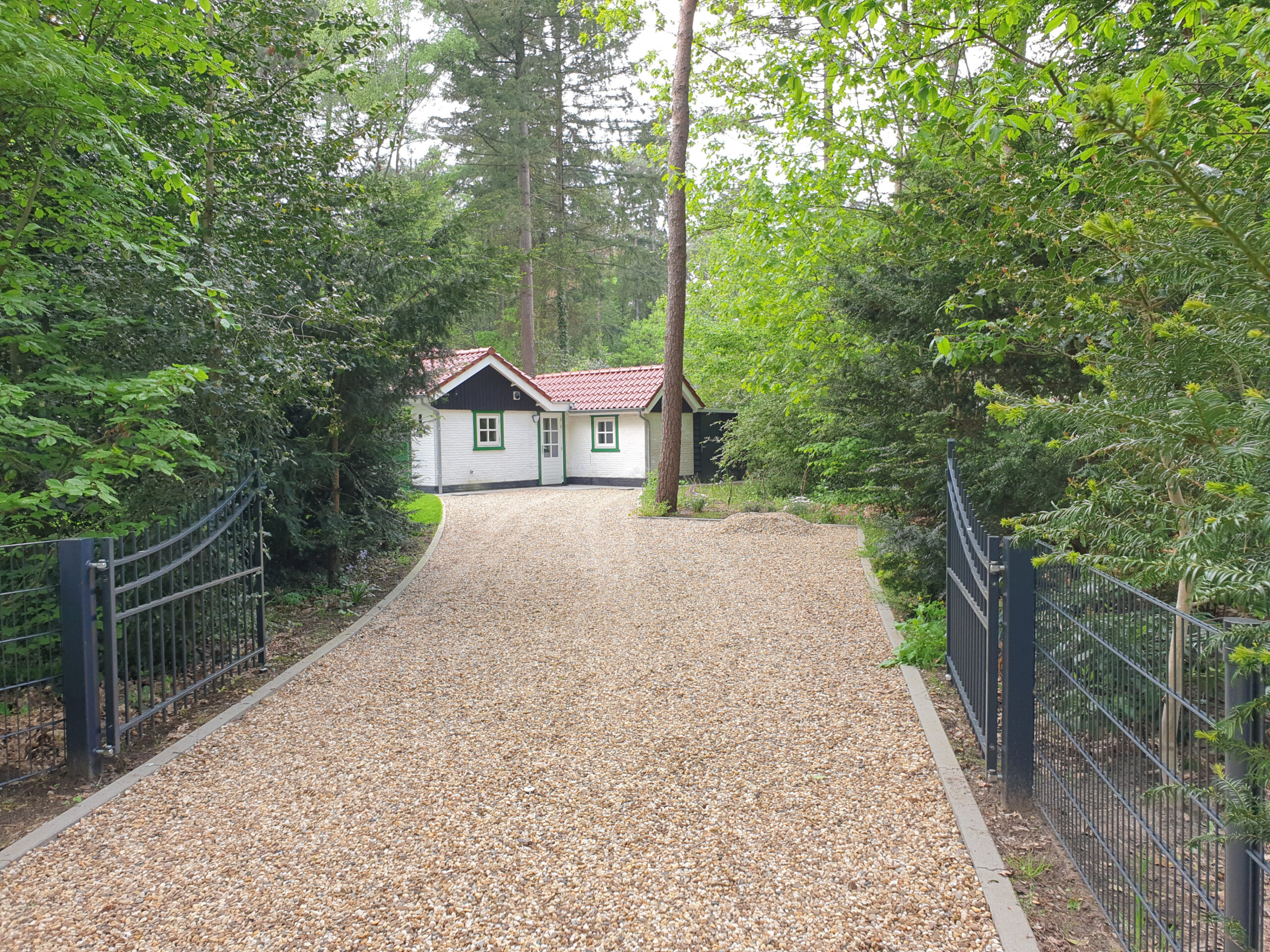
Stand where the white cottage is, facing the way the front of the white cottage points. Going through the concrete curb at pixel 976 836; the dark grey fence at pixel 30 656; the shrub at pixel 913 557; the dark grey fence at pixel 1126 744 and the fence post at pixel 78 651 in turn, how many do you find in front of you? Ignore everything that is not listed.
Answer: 5

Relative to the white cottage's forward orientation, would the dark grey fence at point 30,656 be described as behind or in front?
in front

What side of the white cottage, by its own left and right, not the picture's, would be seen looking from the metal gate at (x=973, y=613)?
front

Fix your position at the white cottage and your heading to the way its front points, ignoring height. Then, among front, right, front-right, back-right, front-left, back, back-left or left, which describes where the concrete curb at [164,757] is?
front

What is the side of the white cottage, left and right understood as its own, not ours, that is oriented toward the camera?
front

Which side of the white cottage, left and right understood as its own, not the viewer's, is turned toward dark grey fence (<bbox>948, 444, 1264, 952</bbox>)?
front

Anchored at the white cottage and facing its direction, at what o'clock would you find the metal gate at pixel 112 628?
The metal gate is roughly at 12 o'clock from the white cottage.

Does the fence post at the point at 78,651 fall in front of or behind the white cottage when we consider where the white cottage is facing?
in front

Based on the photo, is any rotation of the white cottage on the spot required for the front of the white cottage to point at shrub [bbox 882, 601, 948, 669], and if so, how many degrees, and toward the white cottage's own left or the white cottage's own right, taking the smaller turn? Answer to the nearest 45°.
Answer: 0° — it already faces it
